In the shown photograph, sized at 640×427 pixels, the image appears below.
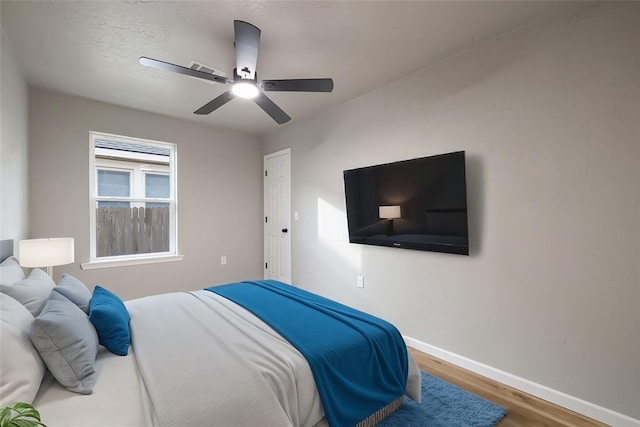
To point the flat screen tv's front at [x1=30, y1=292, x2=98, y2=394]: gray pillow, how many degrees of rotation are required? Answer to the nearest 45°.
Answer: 0° — it already faces it

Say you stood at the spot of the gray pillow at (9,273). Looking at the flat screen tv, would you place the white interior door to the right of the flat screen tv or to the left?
left

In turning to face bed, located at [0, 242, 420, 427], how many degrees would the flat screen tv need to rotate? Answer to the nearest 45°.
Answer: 0° — it already faces it

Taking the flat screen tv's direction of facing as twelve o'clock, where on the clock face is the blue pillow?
The blue pillow is roughly at 12 o'clock from the flat screen tv.

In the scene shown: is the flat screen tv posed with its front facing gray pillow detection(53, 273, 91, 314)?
yes

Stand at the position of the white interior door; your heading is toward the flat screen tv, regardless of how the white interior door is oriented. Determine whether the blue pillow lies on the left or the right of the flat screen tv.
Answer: right

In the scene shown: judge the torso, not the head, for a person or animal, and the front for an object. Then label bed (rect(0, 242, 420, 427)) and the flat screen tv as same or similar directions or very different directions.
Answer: very different directions

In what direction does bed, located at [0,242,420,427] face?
to the viewer's right

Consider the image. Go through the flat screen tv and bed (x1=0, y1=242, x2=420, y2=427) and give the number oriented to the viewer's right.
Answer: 1

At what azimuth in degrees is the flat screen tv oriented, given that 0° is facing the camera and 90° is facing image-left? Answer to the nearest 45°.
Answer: approximately 45°
